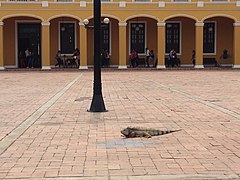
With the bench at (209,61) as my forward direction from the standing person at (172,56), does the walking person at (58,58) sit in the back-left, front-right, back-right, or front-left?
back-left

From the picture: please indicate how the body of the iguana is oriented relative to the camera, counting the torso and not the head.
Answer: to the viewer's left

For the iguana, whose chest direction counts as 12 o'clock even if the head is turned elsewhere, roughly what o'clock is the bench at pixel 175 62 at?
The bench is roughly at 3 o'clock from the iguana.

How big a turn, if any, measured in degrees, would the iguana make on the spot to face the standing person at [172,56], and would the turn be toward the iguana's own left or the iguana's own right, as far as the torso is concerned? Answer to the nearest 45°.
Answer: approximately 90° to the iguana's own right

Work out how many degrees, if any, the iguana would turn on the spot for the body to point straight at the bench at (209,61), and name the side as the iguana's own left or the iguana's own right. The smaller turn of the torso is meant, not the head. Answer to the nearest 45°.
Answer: approximately 90° to the iguana's own right

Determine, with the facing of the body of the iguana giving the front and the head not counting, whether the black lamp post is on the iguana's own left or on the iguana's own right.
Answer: on the iguana's own right

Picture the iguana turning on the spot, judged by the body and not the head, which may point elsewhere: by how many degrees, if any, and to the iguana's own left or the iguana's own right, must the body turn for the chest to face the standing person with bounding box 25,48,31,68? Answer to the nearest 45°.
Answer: approximately 90° to the iguana's own right

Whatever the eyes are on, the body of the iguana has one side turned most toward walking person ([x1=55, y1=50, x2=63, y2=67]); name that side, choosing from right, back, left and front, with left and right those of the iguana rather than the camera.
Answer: right
